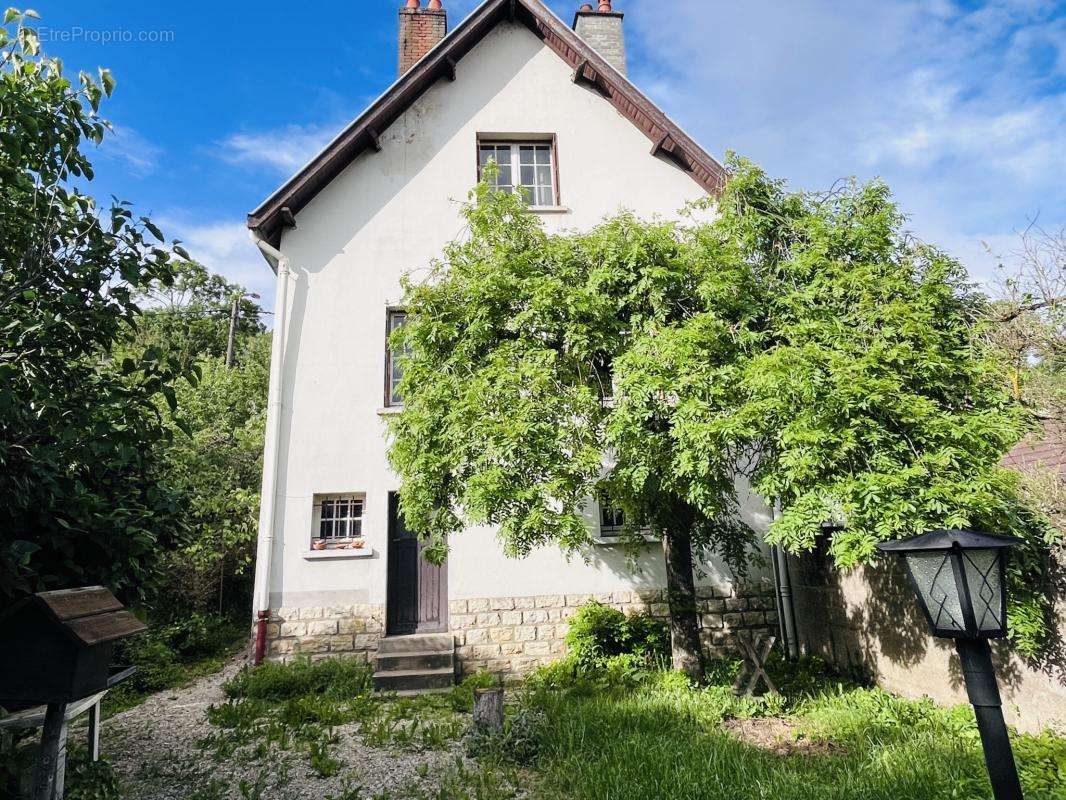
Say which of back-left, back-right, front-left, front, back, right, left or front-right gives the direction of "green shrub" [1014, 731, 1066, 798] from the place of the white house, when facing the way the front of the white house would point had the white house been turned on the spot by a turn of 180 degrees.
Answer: back-right

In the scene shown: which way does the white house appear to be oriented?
toward the camera

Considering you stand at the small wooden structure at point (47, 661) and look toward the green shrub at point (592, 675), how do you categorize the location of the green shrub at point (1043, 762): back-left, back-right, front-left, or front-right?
front-right

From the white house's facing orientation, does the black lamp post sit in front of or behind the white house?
in front

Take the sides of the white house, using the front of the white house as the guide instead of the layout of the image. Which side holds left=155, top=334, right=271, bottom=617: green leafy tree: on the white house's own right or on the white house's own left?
on the white house's own right

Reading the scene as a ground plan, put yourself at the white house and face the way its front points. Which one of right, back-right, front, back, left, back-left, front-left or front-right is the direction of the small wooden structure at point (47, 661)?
front
